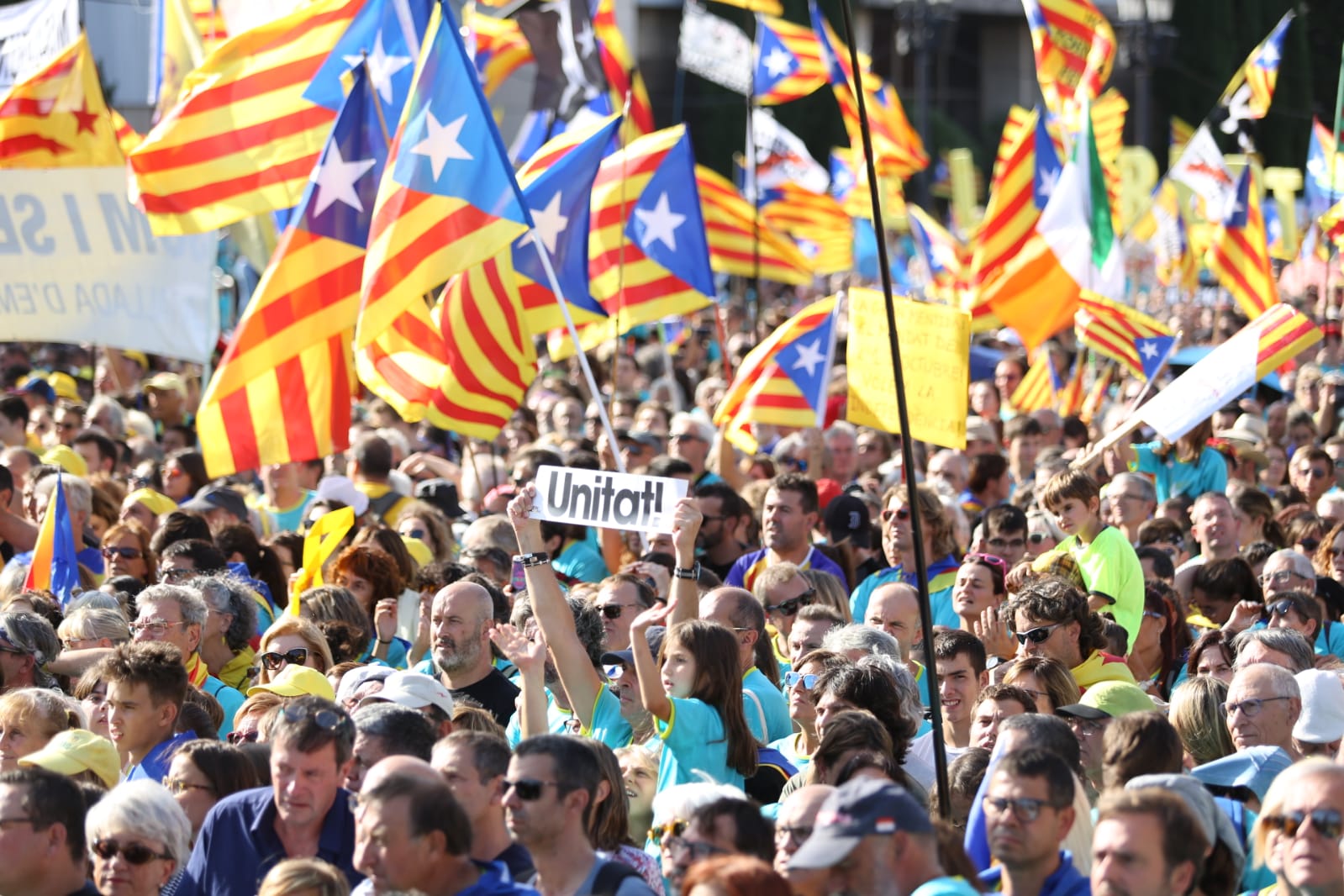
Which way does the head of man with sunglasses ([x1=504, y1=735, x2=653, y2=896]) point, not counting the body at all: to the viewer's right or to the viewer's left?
to the viewer's left

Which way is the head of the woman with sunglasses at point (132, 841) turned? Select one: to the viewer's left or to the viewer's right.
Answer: to the viewer's left

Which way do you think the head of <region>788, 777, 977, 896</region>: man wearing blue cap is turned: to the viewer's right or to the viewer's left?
to the viewer's left

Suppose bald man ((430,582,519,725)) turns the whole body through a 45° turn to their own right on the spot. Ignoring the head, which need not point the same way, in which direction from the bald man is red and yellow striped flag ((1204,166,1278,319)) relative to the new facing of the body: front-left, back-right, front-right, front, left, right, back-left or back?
back-right

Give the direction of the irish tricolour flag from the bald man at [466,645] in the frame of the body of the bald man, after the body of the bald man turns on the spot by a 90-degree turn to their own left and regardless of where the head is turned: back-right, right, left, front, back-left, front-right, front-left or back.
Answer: left

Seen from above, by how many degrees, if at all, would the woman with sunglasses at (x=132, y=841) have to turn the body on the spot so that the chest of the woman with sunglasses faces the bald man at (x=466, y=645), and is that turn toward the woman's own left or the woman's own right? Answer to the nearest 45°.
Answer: approximately 180°

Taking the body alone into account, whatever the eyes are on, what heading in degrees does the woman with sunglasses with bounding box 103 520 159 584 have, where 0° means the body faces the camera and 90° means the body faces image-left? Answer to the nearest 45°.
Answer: approximately 45°

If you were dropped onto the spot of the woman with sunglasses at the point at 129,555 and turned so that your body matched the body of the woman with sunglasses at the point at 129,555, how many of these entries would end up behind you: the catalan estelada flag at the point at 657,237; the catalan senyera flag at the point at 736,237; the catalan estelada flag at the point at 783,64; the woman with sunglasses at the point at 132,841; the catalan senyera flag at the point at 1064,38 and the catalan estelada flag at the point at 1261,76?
5

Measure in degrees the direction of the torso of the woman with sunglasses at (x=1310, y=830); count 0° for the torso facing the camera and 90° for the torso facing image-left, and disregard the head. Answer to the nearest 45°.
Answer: approximately 45°
